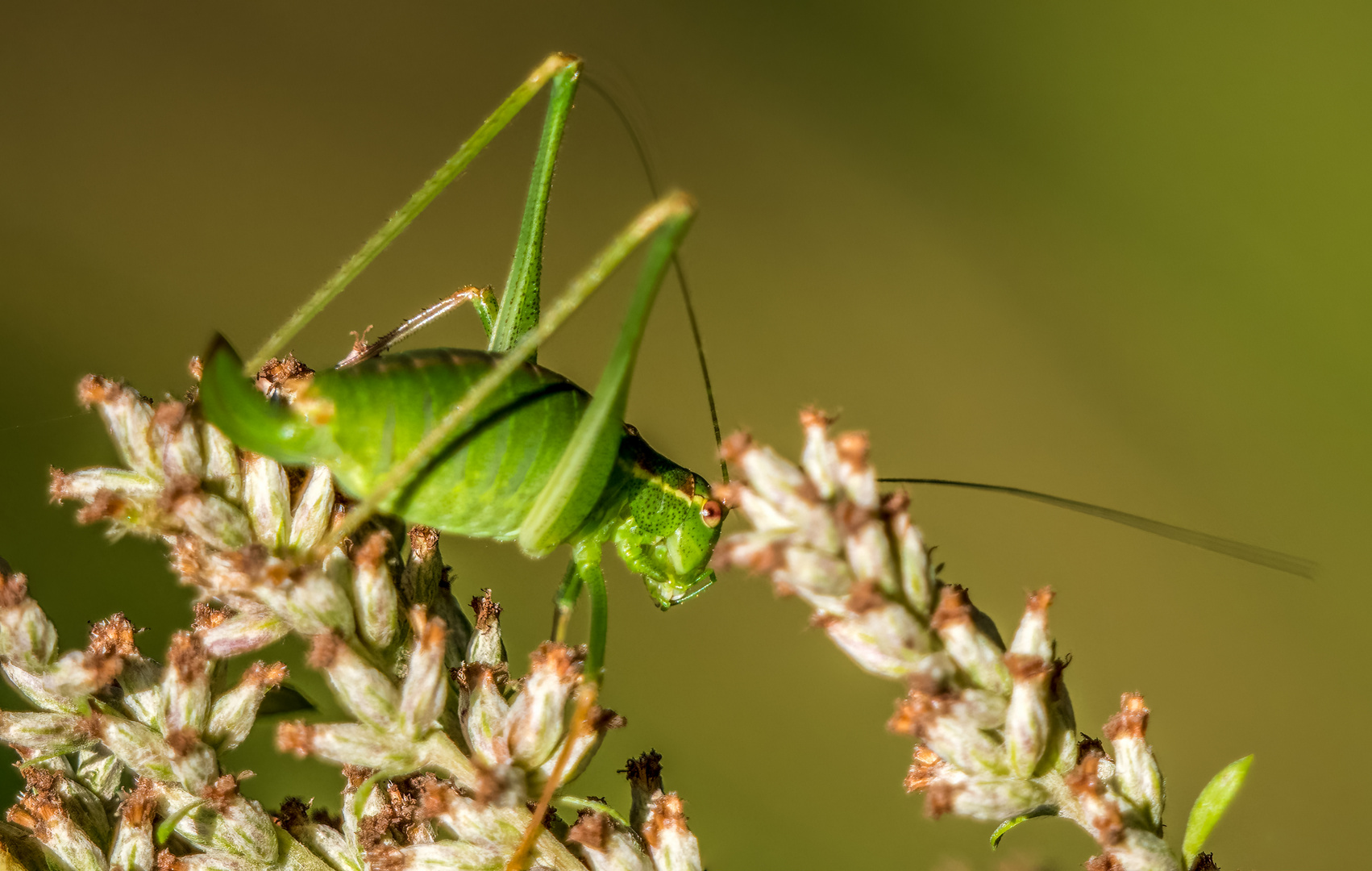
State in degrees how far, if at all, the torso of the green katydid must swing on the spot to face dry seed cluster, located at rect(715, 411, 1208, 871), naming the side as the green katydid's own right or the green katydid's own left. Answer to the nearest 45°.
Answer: approximately 45° to the green katydid's own right

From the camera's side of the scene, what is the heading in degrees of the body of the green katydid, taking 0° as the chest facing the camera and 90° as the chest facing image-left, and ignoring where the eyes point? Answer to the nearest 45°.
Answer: approximately 270°
